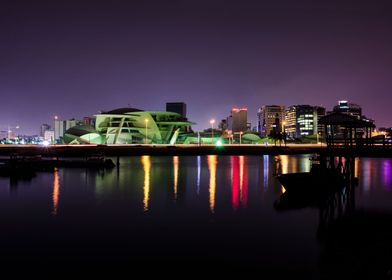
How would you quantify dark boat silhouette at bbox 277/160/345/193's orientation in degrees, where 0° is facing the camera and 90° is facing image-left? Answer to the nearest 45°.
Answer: approximately 90°
